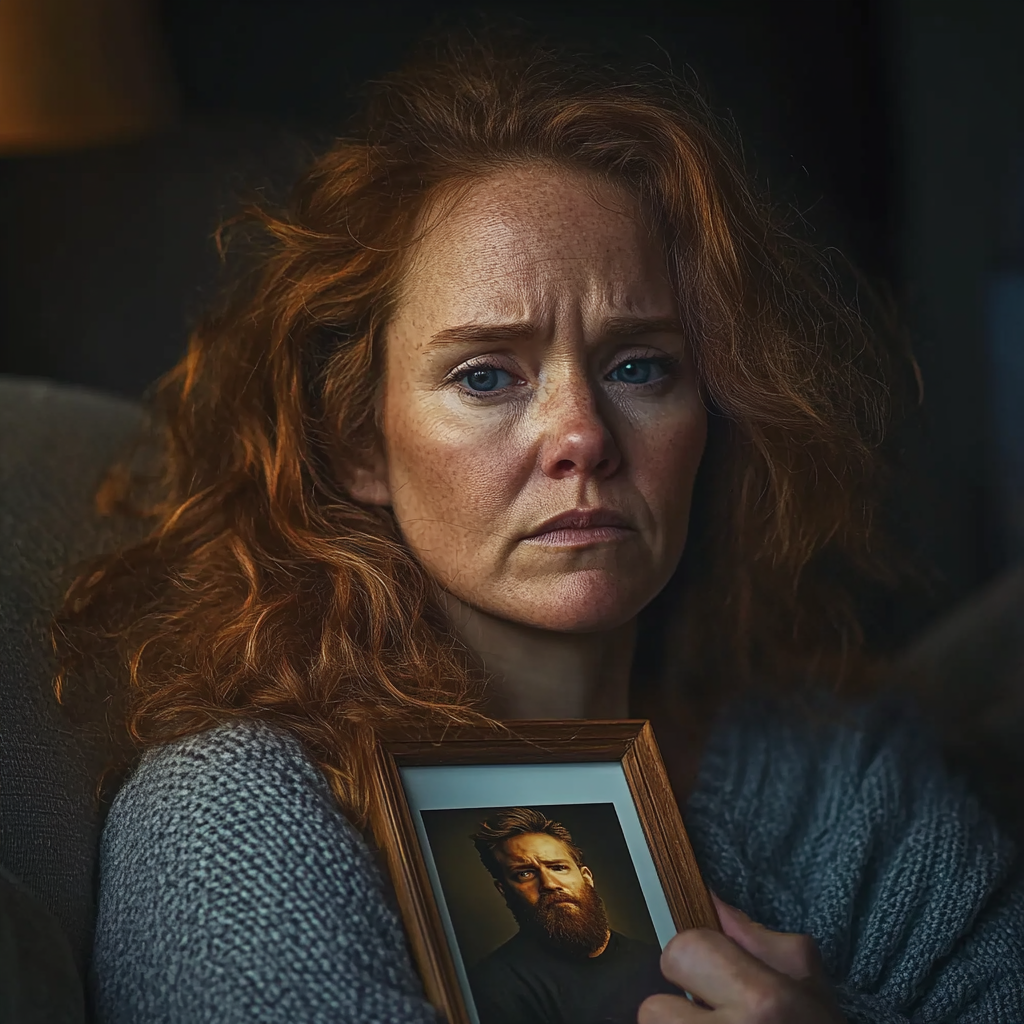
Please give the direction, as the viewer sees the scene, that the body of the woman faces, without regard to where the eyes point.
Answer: toward the camera
